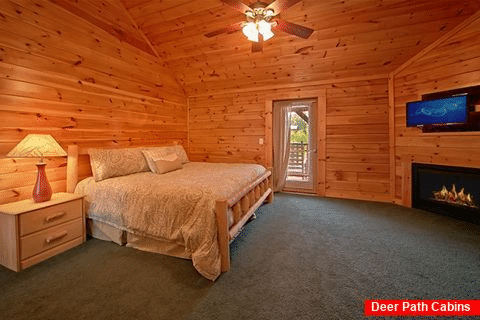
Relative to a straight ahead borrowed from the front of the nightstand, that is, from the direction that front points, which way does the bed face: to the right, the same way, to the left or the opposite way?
the same way

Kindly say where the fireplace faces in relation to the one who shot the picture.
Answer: facing the viewer and to the left of the viewer

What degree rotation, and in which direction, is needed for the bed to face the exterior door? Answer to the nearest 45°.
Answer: approximately 90° to its left

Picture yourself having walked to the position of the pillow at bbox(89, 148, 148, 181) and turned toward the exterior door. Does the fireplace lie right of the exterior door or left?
right

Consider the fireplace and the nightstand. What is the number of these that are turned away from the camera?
0

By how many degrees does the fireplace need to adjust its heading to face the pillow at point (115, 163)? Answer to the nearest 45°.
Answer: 0° — it already faces it

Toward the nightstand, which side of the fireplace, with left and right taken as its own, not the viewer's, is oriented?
front

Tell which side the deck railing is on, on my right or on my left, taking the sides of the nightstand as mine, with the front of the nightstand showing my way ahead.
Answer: on my left

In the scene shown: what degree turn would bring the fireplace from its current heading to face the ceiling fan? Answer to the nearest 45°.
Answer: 0° — it already faces it

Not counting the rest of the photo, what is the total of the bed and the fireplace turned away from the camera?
0

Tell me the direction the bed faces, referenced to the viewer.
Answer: facing the viewer and to the right of the viewer
